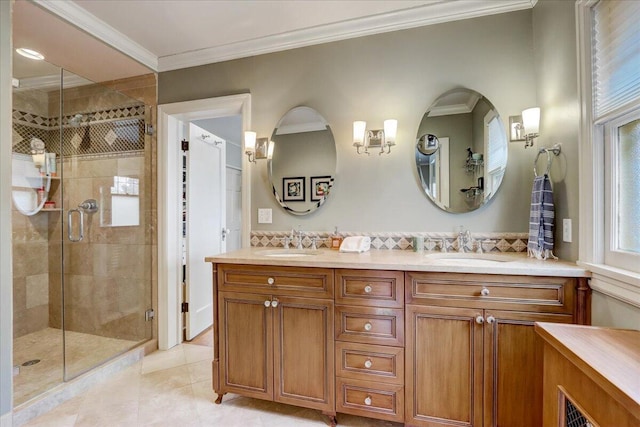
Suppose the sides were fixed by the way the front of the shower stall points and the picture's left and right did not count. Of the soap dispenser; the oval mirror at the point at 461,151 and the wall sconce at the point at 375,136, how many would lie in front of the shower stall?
3

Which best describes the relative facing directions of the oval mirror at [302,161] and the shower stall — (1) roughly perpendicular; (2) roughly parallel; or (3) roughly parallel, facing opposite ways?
roughly perpendicular

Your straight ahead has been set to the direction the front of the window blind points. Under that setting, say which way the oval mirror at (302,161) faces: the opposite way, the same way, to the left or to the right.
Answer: to the left

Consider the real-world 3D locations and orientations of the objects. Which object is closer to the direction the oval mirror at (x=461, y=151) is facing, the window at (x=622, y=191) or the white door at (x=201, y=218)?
the window

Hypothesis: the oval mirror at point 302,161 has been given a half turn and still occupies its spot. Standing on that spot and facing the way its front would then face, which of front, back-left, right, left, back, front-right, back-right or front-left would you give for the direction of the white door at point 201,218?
front-left

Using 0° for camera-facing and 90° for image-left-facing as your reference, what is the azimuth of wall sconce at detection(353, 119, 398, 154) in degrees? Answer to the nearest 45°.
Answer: approximately 0°

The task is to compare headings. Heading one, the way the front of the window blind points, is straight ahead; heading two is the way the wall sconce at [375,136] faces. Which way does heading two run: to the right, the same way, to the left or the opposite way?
to the left

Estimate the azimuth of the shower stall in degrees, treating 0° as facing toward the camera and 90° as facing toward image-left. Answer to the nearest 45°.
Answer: approximately 315°

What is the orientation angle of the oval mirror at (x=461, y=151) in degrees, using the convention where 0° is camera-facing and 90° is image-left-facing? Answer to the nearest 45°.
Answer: approximately 0°
